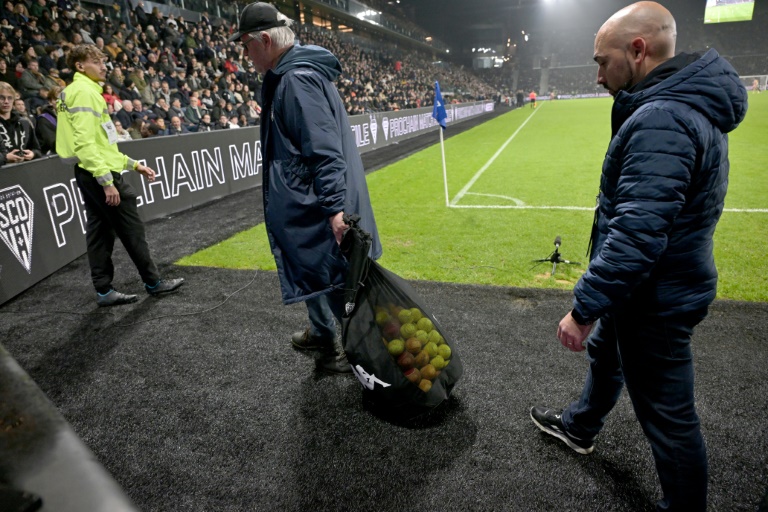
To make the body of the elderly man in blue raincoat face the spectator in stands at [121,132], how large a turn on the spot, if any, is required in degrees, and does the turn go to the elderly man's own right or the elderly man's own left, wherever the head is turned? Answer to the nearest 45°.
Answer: approximately 45° to the elderly man's own right

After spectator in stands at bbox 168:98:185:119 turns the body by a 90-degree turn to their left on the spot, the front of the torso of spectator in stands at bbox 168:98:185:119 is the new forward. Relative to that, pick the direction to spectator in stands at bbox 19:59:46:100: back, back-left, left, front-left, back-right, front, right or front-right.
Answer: back

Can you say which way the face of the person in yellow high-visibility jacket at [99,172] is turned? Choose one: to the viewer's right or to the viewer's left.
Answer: to the viewer's right

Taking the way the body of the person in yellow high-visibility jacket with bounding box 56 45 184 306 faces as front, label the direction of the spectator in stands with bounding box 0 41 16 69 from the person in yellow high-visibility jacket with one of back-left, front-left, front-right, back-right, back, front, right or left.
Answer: left

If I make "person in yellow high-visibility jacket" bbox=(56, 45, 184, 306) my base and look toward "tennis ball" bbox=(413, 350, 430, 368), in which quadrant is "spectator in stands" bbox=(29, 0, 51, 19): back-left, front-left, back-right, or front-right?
back-left

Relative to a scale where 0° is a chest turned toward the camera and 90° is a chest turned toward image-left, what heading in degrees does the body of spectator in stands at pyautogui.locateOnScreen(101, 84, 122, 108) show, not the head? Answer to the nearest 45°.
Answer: approximately 315°

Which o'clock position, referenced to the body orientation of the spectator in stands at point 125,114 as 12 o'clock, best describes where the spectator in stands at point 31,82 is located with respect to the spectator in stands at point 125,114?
the spectator in stands at point 31,82 is roughly at 5 o'clock from the spectator in stands at point 125,114.

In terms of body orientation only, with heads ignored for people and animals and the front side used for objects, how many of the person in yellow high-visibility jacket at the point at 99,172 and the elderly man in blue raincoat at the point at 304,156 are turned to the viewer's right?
1

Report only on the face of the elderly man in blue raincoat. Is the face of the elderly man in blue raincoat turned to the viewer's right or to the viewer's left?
to the viewer's left

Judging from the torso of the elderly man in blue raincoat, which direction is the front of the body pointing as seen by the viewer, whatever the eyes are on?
to the viewer's left

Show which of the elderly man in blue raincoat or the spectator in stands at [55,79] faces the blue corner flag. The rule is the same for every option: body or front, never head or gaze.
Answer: the spectator in stands

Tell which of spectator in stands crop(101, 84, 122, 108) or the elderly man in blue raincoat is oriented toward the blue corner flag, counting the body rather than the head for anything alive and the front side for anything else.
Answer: the spectator in stands

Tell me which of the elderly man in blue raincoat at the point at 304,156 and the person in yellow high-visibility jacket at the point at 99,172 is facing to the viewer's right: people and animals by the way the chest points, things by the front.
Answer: the person in yellow high-visibility jacket
